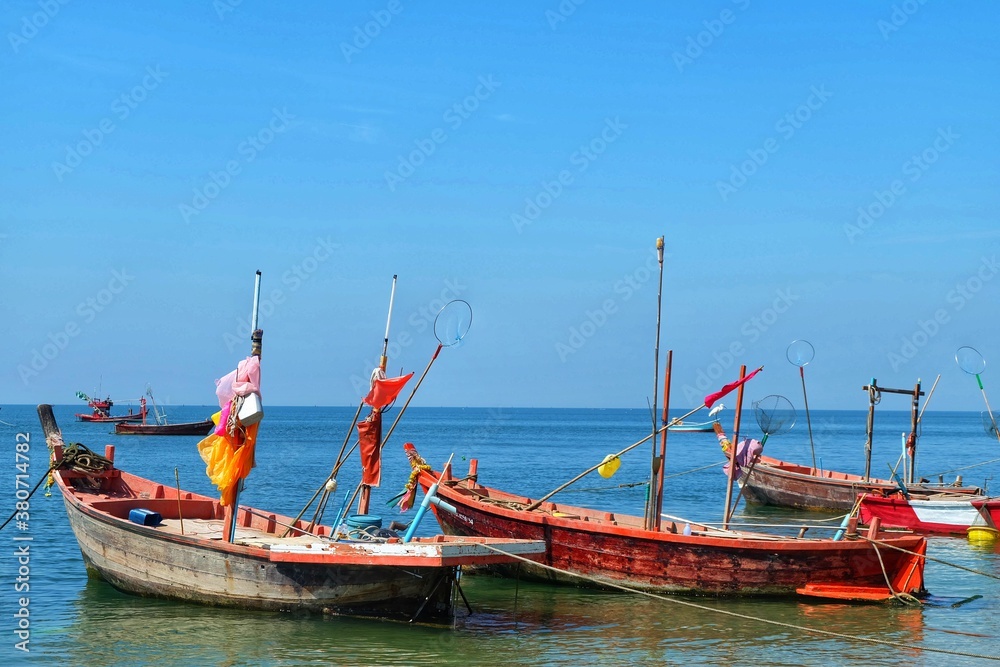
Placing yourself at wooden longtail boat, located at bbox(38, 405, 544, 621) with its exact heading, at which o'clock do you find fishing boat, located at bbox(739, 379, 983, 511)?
The fishing boat is roughly at 3 o'clock from the wooden longtail boat.

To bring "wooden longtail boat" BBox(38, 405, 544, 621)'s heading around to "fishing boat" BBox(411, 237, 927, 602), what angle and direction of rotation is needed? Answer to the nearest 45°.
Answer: approximately 135° to its right

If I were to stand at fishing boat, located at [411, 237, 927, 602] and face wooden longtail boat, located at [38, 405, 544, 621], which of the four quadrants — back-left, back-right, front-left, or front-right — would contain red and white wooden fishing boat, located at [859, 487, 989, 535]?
back-right

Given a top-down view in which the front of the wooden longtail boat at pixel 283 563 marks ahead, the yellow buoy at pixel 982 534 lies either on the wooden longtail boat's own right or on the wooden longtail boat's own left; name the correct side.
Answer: on the wooden longtail boat's own right

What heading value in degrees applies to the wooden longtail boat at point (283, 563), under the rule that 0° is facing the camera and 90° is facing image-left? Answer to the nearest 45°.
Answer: approximately 135°
